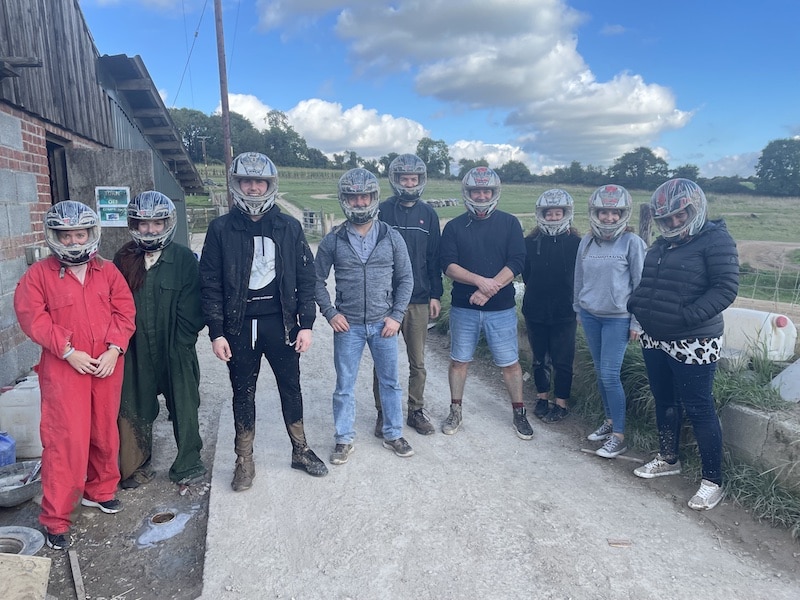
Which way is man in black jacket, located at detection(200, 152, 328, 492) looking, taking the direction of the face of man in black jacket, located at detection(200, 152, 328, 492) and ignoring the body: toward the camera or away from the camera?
toward the camera

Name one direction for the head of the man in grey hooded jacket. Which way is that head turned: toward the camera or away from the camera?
toward the camera

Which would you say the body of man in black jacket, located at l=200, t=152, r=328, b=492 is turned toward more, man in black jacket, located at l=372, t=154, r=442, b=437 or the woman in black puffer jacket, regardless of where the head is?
the woman in black puffer jacket

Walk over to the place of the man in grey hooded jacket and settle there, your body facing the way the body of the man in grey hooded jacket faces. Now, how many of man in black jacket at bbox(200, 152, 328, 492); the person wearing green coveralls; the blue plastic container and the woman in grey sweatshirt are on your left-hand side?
1

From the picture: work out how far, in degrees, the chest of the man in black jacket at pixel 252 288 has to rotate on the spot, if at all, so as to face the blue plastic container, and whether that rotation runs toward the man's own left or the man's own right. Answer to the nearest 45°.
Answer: approximately 90° to the man's own right

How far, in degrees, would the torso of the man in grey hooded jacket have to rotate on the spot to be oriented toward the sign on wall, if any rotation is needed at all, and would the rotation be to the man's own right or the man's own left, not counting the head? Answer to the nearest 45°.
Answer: approximately 135° to the man's own right

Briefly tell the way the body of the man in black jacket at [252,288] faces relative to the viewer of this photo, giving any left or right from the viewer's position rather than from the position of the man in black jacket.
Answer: facing the viewer

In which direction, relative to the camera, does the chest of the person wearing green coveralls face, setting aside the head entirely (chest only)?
toward the camera

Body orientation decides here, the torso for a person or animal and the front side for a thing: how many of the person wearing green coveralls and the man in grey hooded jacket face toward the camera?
2
